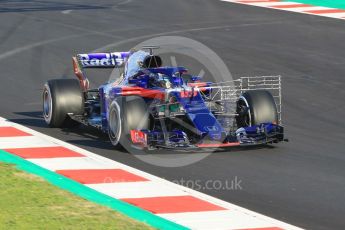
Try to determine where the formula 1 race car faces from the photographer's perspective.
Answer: facing the viewer and to the right of the viewer
